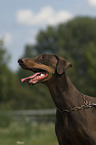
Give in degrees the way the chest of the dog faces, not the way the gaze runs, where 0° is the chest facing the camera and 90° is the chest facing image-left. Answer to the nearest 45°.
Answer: approximately 90°

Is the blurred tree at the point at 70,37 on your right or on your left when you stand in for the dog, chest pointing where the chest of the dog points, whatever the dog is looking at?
on your right
